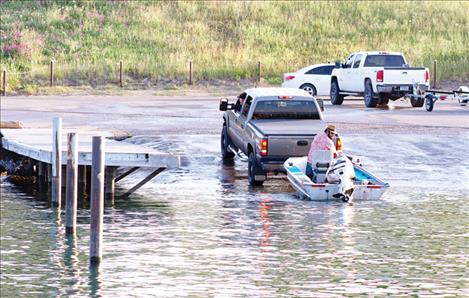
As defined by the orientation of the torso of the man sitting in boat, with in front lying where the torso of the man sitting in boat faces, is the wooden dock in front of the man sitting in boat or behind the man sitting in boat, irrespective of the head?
behind
